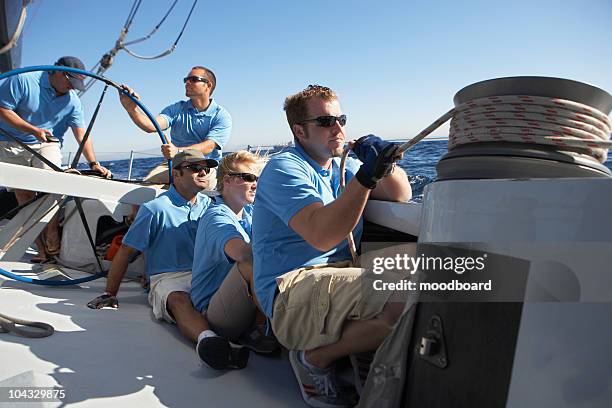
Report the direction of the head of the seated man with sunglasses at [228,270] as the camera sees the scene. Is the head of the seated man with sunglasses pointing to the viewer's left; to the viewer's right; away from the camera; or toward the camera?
to the viewer's right

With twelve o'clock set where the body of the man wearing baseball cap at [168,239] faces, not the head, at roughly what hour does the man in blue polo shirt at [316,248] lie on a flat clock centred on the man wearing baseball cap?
The man in blue polo shirt is roughly at 1 o'clock from the man wearing baseball cap.

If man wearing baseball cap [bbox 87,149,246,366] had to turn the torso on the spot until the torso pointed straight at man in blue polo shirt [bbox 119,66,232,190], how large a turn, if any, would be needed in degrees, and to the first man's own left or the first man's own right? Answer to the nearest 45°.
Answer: approximately 135° to the first man's own left

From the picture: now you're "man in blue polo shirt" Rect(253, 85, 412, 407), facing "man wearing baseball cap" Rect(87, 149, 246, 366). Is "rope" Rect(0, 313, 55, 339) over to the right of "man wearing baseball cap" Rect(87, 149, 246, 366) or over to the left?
left

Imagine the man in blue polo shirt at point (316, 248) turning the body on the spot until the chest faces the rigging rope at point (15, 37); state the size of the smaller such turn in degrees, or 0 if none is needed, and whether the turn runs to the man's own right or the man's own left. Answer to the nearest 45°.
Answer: approximately 180°

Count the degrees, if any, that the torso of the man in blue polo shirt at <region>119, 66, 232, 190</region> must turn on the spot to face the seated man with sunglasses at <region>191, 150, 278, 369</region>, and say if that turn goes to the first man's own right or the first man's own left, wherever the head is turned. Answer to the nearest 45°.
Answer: approximately 45° to the first man's own left

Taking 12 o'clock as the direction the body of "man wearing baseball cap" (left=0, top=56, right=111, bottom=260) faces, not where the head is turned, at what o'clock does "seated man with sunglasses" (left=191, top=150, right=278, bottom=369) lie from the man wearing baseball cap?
The seated man with sunglasses is roughly at 1 o'clock from the man wearing baseball cap.

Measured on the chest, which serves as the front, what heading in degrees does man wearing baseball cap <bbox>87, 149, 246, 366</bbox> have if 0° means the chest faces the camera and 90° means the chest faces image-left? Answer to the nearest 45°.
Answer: approximately 315°

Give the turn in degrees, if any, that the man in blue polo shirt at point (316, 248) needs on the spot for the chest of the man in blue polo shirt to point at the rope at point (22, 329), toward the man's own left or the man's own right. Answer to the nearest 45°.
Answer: approximately 135° to the man's own right
